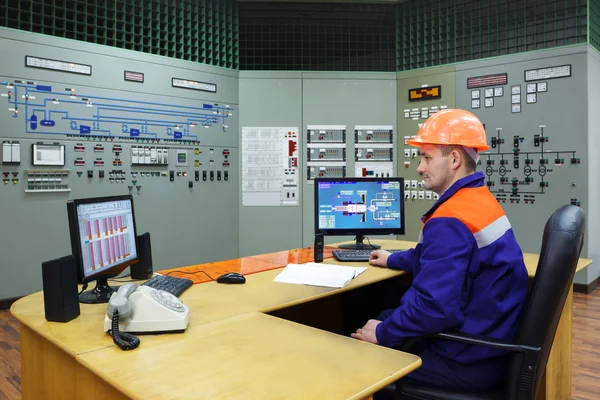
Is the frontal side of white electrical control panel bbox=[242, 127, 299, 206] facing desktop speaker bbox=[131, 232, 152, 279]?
yes

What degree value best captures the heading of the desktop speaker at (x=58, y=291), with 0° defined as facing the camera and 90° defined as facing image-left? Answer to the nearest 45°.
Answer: approximately 315°

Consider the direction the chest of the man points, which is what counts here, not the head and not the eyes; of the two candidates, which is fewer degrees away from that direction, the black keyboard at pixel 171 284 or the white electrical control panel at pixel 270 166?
the black keyboard
